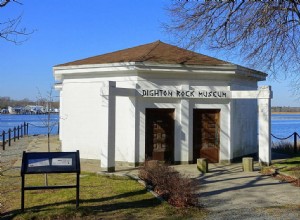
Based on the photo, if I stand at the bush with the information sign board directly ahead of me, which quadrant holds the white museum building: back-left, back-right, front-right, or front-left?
back-right

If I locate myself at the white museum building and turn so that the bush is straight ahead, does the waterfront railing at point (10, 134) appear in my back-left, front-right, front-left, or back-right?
back-right

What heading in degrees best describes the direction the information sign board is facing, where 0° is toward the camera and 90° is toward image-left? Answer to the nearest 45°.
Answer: approximately 0°

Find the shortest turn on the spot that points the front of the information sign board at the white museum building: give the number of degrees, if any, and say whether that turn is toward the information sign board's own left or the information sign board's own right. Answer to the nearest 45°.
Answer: approximately 135° to the information sign board's own left

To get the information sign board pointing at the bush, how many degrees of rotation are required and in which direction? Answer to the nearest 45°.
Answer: approximately 90° to its left

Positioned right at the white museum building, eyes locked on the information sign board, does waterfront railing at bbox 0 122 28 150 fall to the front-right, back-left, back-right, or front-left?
back-right

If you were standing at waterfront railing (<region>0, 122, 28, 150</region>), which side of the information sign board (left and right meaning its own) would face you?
back
